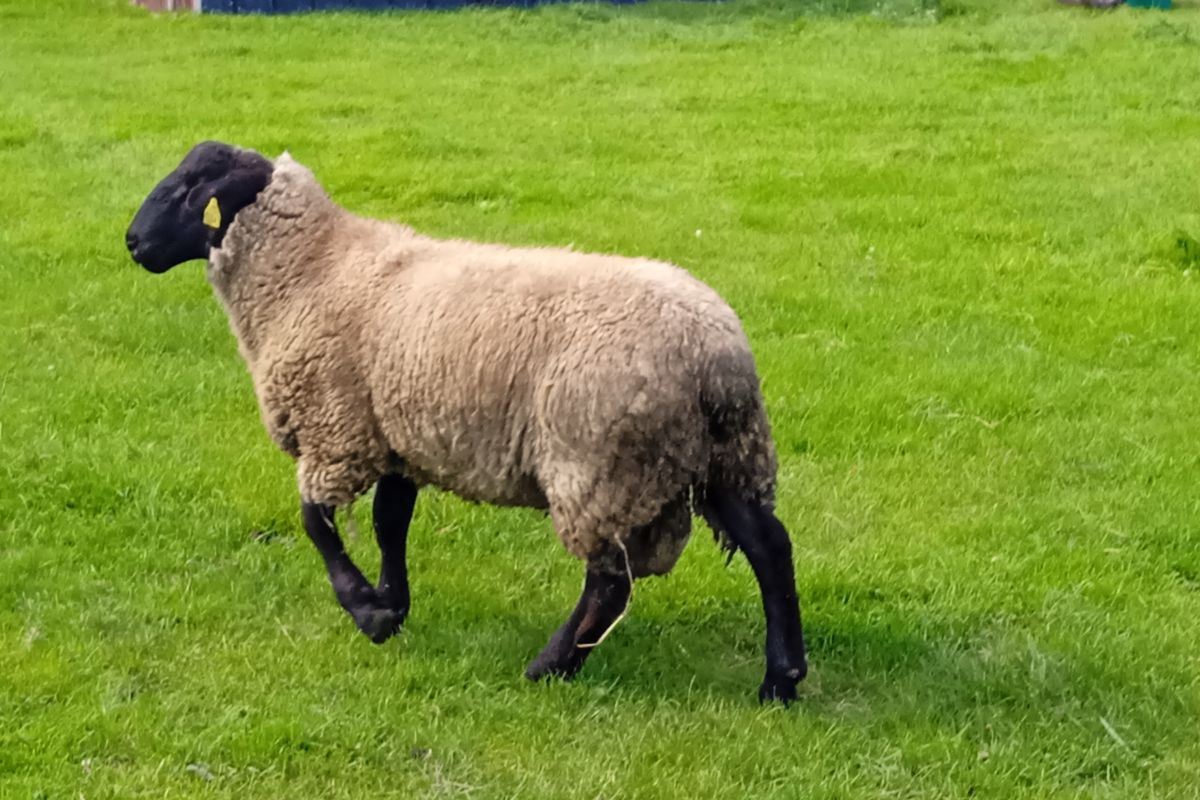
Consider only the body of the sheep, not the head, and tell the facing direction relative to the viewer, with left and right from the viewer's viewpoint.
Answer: facing to the left of the viewer
